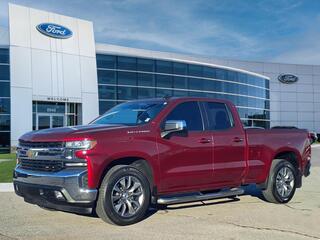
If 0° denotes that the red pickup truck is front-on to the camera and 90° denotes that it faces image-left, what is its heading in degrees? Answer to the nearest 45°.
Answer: approximately 45°

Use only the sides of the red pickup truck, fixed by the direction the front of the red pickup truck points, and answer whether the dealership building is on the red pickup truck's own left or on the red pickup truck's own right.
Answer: on the red pickup truck's own right
